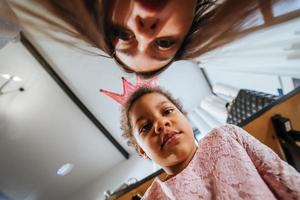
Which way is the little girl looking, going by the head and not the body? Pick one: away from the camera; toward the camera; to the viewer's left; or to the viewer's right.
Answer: toward the camera

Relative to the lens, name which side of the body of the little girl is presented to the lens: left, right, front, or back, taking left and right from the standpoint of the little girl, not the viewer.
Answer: front

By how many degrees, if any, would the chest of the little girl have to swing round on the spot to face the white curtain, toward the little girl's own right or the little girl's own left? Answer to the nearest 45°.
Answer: approximately 135° to the little girl's own left
